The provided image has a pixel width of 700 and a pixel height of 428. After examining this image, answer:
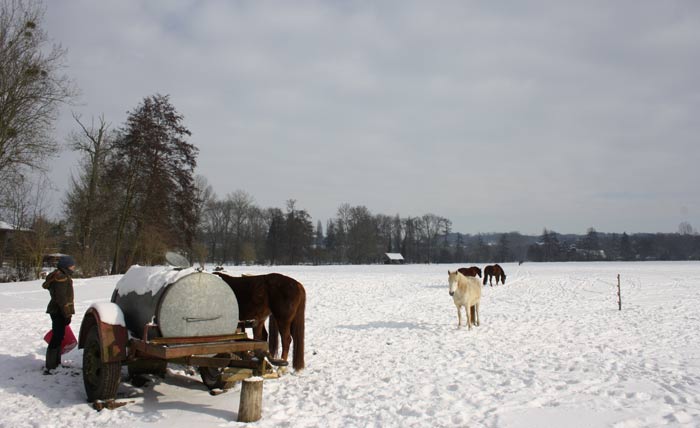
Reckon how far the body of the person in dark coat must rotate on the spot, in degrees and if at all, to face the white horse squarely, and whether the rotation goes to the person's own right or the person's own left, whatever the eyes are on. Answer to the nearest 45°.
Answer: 0° — they already face it

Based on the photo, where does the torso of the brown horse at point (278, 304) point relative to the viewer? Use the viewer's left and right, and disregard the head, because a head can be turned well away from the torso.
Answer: facing away from the viewer and to the left of the viewer

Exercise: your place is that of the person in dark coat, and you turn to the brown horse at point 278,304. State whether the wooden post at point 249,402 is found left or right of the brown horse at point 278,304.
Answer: right

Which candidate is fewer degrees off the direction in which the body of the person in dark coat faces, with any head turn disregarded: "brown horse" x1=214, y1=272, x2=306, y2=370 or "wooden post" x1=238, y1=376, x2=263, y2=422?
the brown horse

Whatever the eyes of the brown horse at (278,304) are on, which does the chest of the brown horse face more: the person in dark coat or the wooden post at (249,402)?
the person in dark coat

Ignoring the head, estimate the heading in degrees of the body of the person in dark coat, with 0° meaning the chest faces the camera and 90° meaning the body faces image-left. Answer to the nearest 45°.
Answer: approximately 270°

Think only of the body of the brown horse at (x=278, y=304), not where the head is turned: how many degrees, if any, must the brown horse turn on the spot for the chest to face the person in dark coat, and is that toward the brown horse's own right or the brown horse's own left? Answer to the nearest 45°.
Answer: approximately 45° to the brown horse's own left

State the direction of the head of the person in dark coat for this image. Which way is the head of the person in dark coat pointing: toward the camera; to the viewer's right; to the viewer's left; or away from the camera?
to the viewer's right

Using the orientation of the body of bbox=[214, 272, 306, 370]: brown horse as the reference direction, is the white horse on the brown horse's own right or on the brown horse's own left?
on the brown horse's own right

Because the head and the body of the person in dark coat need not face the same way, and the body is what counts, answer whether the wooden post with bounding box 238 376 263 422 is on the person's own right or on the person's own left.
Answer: on the person's own right
